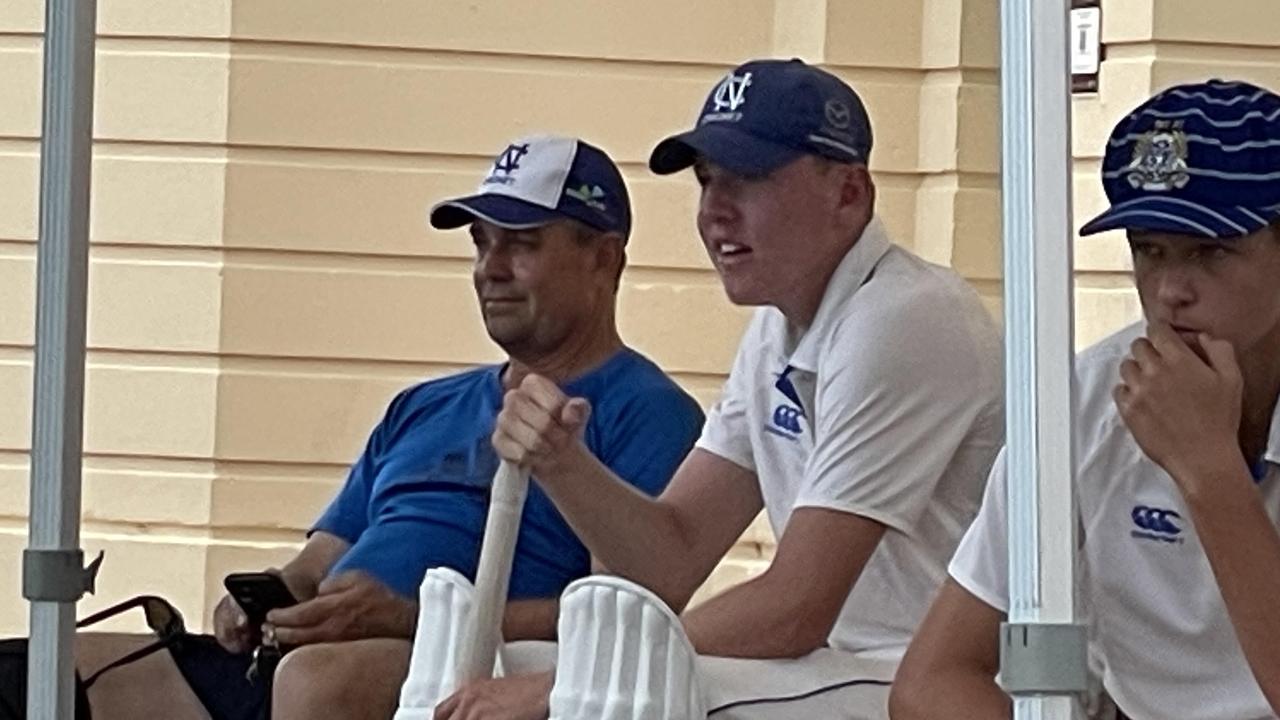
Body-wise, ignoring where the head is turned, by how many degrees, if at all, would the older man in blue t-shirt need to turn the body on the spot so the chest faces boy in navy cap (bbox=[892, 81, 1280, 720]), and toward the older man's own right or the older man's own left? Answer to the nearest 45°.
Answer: approximately 90° to the older man's own left

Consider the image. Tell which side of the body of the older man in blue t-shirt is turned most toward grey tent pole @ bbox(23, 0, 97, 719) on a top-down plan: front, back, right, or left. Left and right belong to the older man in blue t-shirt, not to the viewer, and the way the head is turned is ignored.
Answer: front

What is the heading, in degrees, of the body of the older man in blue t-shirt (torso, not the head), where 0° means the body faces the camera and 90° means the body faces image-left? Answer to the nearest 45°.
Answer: approximately 45°

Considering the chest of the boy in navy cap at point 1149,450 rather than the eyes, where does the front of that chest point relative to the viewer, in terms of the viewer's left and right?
facing the viewer and to the left of the viewer

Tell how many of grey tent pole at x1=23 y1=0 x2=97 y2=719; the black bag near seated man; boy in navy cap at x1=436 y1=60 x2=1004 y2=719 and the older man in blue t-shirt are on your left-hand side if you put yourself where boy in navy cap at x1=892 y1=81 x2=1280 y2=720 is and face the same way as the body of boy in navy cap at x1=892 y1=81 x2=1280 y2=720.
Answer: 0

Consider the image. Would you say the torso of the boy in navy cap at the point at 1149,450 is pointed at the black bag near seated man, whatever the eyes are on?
no

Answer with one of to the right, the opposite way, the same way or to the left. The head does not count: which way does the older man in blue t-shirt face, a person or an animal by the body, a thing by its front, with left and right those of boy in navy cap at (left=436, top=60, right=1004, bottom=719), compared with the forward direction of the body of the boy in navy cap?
the same way

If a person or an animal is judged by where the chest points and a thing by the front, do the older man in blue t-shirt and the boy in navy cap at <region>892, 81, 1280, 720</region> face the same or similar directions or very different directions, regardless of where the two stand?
same or similar directions

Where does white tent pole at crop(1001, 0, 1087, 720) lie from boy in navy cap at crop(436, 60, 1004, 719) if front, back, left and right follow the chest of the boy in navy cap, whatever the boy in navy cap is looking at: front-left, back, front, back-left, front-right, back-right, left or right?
front-left

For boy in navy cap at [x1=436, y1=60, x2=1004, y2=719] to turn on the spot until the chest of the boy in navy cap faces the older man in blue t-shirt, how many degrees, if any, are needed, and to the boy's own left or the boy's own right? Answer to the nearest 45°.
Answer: approximately 90° to the boy's own right

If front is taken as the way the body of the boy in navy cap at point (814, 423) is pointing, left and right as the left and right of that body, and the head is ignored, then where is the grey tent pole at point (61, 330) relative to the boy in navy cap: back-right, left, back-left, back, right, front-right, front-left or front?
front-right

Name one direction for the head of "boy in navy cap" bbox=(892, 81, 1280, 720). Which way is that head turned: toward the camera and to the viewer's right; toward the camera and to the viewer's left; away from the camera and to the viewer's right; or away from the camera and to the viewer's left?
toward the camera and to the viewer's left
